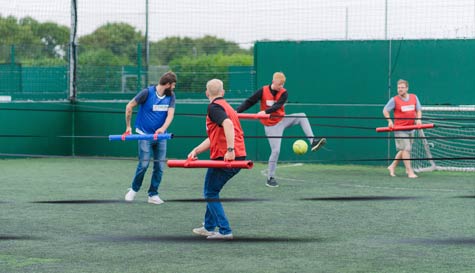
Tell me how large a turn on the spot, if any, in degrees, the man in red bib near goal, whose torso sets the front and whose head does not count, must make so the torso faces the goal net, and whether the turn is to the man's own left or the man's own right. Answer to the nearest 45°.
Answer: approximately 90° to the man's own left

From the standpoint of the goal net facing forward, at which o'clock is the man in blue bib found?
The man in blue bib is roughly at 1 o'clock from the goal net.

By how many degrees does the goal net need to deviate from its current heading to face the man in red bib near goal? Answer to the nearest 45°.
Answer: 0° — it already faces them

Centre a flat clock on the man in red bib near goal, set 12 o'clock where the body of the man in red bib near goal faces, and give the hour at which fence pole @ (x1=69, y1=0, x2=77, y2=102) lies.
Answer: The fence pole is roughly at 4 o'clock from the man in red bib near goal.

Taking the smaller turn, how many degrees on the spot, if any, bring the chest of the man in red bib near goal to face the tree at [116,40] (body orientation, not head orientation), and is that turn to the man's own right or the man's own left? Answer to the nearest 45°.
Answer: approximately 135° to the man's own right

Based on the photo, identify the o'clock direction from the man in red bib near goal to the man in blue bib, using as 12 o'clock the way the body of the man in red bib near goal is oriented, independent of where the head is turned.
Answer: The man in blue bib is roughly at 1 o'clock from the man in red bib near goal.

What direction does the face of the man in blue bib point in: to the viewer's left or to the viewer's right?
to the viewer's right

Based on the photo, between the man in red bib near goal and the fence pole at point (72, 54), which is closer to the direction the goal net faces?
the man in red bib near goal

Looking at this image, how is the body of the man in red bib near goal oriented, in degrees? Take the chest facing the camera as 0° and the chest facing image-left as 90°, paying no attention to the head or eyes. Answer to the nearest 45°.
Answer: approximately 0°
